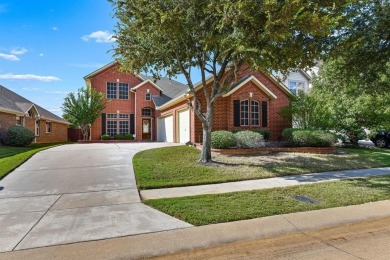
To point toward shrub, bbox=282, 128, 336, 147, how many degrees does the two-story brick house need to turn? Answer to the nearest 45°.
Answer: approximately 45° to its left

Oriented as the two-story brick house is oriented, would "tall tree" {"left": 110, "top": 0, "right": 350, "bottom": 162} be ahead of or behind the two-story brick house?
ahead

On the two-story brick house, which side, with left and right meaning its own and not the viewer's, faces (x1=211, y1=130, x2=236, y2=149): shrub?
front

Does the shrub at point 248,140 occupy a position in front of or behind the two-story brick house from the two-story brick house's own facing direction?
in front

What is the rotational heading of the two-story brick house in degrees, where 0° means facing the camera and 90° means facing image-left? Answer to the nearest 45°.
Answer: approximately 0°

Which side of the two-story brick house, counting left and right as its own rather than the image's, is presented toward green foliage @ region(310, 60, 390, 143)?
left

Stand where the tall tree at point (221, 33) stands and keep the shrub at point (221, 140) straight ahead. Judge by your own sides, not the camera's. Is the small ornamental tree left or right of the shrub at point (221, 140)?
left

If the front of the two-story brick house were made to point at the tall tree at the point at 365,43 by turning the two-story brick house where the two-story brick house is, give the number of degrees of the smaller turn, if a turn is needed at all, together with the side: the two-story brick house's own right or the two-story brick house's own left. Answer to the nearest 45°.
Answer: approximately 45° to the two-story brick house's own left

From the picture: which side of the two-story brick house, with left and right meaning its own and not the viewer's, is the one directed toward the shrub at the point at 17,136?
right
